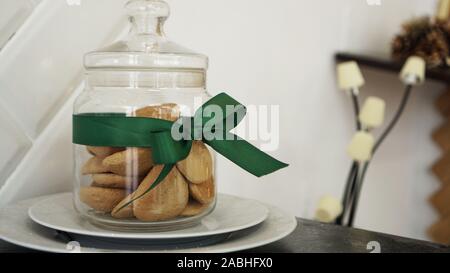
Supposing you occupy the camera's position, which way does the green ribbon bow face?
facing the viewer and to the right of the viewer

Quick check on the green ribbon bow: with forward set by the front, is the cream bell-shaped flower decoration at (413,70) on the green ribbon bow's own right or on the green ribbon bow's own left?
on the green ribbon bow's own left

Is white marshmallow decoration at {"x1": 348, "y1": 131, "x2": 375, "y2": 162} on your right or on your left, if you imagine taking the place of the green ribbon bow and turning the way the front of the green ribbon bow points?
on your left

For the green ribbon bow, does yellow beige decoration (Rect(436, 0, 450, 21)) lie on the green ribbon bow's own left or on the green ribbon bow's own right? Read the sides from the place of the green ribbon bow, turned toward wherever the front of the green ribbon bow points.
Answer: on the green ribbon bow's own left

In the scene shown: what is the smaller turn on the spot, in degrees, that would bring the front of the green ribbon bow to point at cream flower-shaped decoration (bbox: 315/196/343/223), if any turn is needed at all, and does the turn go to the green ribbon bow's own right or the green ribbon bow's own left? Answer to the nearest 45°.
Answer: approximately 90° to the green ribbon bow's own left

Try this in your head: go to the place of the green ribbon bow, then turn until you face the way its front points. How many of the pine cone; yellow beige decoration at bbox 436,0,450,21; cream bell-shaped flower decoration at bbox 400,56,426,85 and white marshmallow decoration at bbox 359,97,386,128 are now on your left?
4
